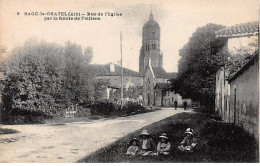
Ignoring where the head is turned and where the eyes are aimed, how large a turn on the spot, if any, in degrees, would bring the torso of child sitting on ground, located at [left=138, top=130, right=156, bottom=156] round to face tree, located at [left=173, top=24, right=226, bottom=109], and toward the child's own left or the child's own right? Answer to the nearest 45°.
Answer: approximately 180°

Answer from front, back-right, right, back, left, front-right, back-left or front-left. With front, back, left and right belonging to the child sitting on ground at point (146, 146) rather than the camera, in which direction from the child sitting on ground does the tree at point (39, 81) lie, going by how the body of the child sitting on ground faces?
back-right

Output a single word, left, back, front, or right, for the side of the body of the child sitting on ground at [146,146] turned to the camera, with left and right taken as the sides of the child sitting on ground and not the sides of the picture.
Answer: front

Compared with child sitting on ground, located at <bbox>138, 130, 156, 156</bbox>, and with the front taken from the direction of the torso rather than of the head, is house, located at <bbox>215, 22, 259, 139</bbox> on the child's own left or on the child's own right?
on the child's own left

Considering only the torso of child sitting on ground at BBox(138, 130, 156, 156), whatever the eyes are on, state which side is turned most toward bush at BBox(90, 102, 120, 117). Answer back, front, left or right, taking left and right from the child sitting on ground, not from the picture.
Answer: back

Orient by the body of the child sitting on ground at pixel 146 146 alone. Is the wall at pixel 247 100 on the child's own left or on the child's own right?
on the child's own left

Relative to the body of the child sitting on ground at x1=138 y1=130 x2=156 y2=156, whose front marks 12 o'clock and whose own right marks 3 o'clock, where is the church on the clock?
The church is roughly at 6 o'clock from the child sitting on ground.

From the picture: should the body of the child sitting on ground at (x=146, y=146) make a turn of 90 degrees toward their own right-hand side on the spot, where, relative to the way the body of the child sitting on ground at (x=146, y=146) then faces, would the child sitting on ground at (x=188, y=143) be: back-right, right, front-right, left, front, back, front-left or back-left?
back

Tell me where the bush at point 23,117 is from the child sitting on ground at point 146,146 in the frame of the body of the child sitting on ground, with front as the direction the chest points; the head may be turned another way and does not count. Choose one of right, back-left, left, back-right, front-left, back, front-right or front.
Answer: back-right

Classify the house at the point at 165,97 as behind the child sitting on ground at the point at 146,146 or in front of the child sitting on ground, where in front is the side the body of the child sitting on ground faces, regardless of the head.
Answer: behind

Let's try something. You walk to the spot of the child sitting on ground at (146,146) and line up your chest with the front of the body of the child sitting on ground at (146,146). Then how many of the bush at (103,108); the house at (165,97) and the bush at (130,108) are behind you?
3
